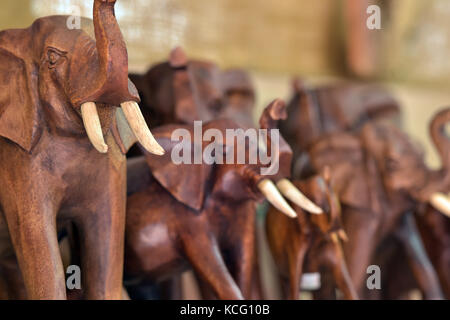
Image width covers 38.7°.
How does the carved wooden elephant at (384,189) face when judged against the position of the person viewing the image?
facing to the right of the viewer

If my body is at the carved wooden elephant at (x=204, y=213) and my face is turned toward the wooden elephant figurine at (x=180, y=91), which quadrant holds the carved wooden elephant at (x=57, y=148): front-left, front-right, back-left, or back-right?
back-left

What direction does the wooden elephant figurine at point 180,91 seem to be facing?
to the viewer's right
